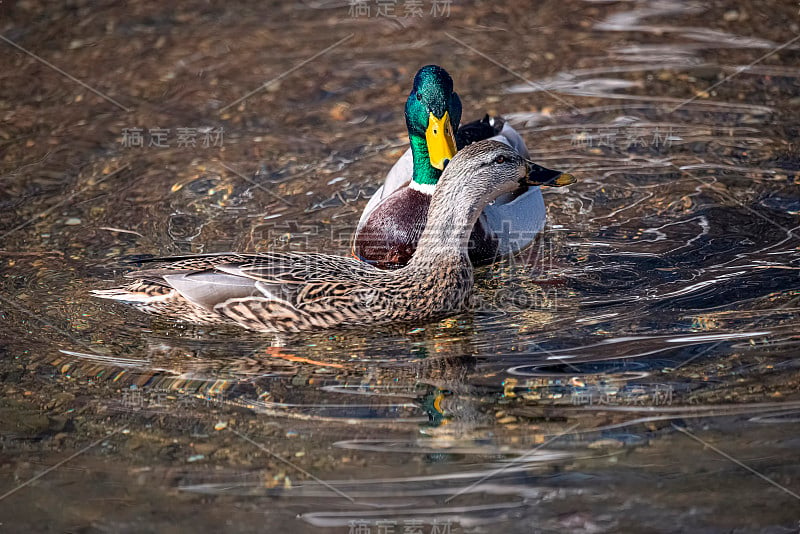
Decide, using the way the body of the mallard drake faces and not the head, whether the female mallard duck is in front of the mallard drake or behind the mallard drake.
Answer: in front

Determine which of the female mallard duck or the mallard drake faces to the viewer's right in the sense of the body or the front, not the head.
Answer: the female mallard duck

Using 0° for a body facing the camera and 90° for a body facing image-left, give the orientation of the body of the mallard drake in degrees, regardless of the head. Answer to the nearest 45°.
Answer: approximately 45°

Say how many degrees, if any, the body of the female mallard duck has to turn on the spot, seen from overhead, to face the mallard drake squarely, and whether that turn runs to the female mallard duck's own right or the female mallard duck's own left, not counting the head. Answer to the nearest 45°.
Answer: approximately 45° to the female mallard duck's own left

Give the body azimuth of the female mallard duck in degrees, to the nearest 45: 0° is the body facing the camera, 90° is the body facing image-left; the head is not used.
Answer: approximately 270°

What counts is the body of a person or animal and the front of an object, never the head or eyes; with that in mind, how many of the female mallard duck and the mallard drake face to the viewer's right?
1
